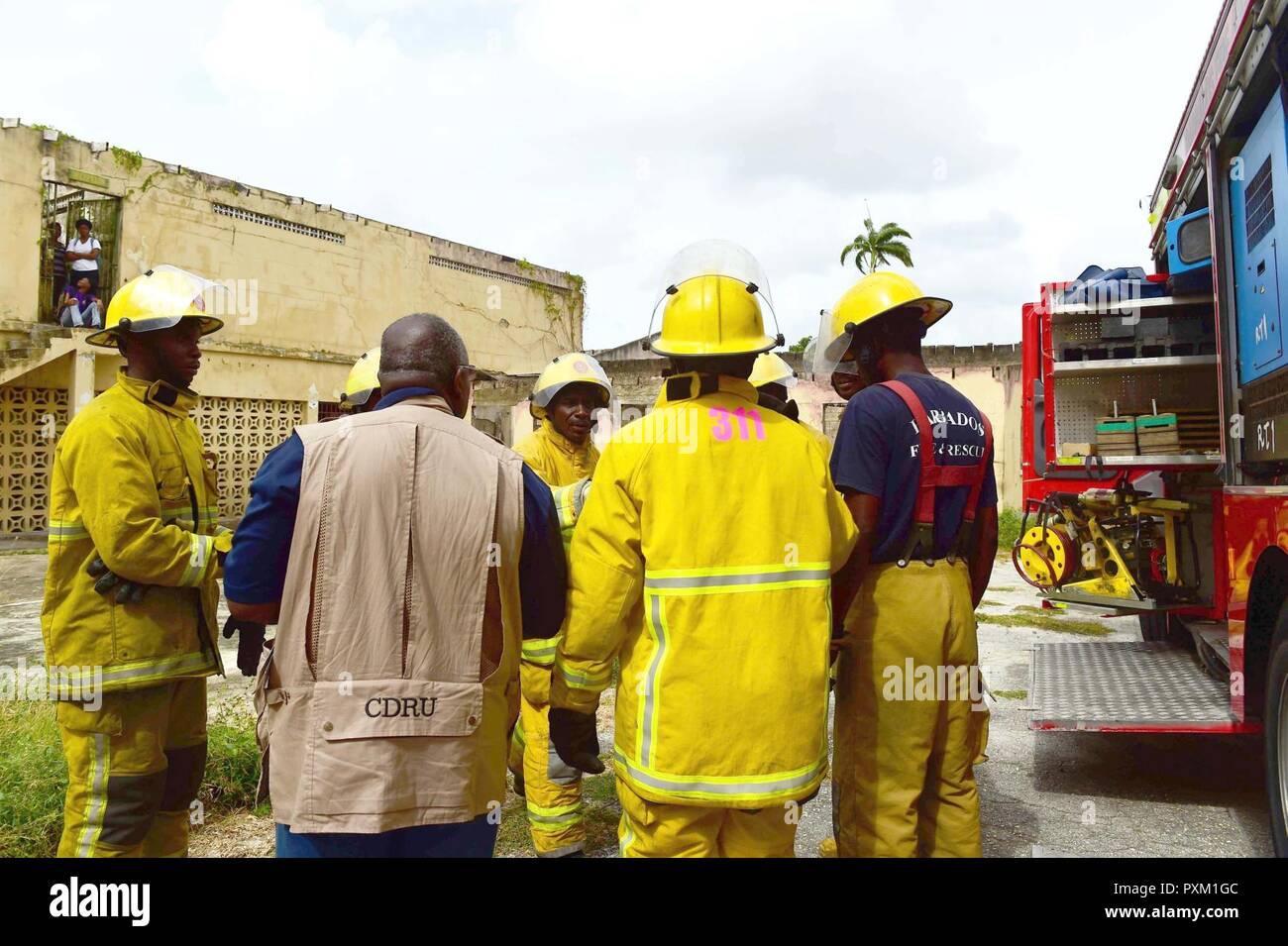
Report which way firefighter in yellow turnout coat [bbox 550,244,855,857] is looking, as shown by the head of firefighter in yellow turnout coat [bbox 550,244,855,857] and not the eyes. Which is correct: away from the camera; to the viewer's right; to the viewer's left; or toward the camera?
away from the camera

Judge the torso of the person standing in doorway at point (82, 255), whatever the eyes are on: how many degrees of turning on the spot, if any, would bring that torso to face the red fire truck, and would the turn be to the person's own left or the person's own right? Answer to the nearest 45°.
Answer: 0° — they already face it

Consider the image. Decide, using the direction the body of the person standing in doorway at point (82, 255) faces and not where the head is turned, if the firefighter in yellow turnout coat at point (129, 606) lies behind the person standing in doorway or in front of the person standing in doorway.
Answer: in front

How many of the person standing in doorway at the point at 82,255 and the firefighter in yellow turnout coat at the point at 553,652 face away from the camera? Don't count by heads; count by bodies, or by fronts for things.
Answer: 0

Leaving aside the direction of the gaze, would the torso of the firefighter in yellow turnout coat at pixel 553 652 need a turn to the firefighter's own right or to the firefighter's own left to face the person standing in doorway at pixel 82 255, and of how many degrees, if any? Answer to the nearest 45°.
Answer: approximately 180°

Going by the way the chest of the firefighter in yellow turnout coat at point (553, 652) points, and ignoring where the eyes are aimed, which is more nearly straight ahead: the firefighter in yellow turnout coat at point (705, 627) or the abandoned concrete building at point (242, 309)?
the firefighter in yellow turnout coat

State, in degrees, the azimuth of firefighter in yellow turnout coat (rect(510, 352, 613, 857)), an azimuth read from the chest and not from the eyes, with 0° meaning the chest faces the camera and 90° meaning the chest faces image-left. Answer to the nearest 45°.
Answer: approximately 315°

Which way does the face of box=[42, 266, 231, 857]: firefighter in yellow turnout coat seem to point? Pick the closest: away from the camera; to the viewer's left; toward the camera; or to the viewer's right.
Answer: to the viewer's right

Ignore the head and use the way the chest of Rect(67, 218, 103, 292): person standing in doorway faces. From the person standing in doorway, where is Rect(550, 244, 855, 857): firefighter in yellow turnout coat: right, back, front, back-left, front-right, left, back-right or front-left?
front

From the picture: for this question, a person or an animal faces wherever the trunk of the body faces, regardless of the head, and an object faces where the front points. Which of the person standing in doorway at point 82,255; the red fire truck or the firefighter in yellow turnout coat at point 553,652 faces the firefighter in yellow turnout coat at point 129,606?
the person standing in doorway

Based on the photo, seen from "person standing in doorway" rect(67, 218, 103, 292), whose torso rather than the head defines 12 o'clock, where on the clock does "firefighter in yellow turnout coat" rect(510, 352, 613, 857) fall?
The firefighter in yellow turnout coat is roughly at 12 o'clock from the person standing in doorway.

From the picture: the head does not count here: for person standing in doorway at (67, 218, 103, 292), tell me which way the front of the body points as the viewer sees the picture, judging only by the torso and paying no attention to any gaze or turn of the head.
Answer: toward the camera
